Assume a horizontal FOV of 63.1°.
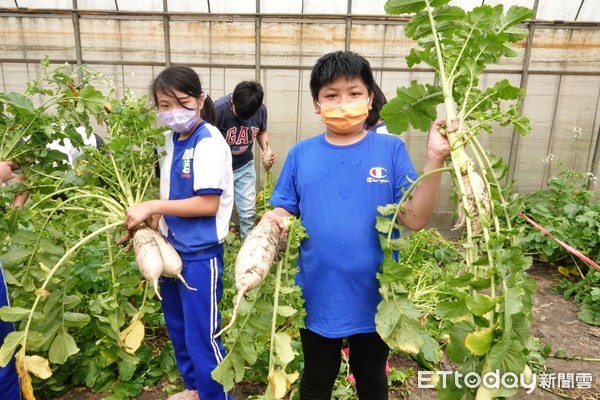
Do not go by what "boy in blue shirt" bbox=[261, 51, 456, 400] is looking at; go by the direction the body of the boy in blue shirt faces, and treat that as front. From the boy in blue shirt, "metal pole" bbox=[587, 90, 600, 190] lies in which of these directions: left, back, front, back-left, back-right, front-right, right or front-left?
back-left

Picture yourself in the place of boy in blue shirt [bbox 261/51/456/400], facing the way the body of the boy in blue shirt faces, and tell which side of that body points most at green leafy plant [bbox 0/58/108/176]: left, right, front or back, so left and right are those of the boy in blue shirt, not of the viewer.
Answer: right

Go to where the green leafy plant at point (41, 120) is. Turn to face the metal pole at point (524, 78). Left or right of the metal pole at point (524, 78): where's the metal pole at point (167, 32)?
left

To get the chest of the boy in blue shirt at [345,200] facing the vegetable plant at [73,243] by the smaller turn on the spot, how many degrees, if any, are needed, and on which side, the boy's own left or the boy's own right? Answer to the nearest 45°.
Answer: approximately 90° to the boy's own right

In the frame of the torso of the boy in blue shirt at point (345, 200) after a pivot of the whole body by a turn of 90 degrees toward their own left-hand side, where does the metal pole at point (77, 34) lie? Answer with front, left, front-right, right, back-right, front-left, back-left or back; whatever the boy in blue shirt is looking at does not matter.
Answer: back-left

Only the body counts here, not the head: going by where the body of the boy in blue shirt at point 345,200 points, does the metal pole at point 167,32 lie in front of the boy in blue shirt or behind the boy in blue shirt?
behind

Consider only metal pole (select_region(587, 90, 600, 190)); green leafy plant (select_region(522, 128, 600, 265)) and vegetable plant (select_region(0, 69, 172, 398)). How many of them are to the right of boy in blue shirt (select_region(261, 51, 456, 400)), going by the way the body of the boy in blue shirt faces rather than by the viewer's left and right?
1

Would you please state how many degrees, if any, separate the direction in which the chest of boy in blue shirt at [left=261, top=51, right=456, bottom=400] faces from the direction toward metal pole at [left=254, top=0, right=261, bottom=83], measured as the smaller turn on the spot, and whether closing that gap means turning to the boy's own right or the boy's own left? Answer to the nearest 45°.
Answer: approximately 180°

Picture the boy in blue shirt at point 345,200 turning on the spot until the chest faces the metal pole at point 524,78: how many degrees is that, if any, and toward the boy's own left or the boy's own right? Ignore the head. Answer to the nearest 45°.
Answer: approximately 135° to the boy's own left

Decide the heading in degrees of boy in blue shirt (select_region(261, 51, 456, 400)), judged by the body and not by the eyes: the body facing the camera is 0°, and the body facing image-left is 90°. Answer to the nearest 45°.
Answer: approximately 0°

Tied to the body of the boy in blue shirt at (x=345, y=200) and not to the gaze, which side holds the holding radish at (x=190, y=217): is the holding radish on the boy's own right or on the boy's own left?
on the boy's own right
